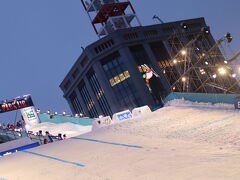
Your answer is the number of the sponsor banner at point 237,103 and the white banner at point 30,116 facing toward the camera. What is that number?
2

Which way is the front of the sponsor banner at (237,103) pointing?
toward the camera

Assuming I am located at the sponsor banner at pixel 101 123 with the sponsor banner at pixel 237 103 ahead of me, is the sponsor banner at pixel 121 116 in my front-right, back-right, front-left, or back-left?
front-left

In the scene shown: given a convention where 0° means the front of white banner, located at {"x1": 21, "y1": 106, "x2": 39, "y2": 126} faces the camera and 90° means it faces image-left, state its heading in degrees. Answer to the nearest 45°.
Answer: approximately 0°

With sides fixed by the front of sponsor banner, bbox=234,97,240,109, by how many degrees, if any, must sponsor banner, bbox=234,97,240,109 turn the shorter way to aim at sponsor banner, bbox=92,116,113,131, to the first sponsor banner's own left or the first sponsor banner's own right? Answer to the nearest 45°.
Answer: approximately 90° to the first sponsor banner's own right

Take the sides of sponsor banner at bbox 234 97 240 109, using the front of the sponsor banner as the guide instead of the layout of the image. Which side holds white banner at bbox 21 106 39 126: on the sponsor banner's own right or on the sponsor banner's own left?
on the sponsor banner's own right

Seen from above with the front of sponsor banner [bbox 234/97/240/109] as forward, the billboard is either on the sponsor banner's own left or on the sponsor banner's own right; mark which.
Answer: on the sponsor banner's own right

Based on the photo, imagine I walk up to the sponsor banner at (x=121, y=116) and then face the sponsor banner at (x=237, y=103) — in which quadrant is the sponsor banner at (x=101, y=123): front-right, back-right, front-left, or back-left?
back-right

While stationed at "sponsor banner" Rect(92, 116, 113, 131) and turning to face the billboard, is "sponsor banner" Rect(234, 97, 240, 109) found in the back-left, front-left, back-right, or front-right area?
back-right

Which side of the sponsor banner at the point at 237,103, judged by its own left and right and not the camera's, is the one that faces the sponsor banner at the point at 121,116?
right
